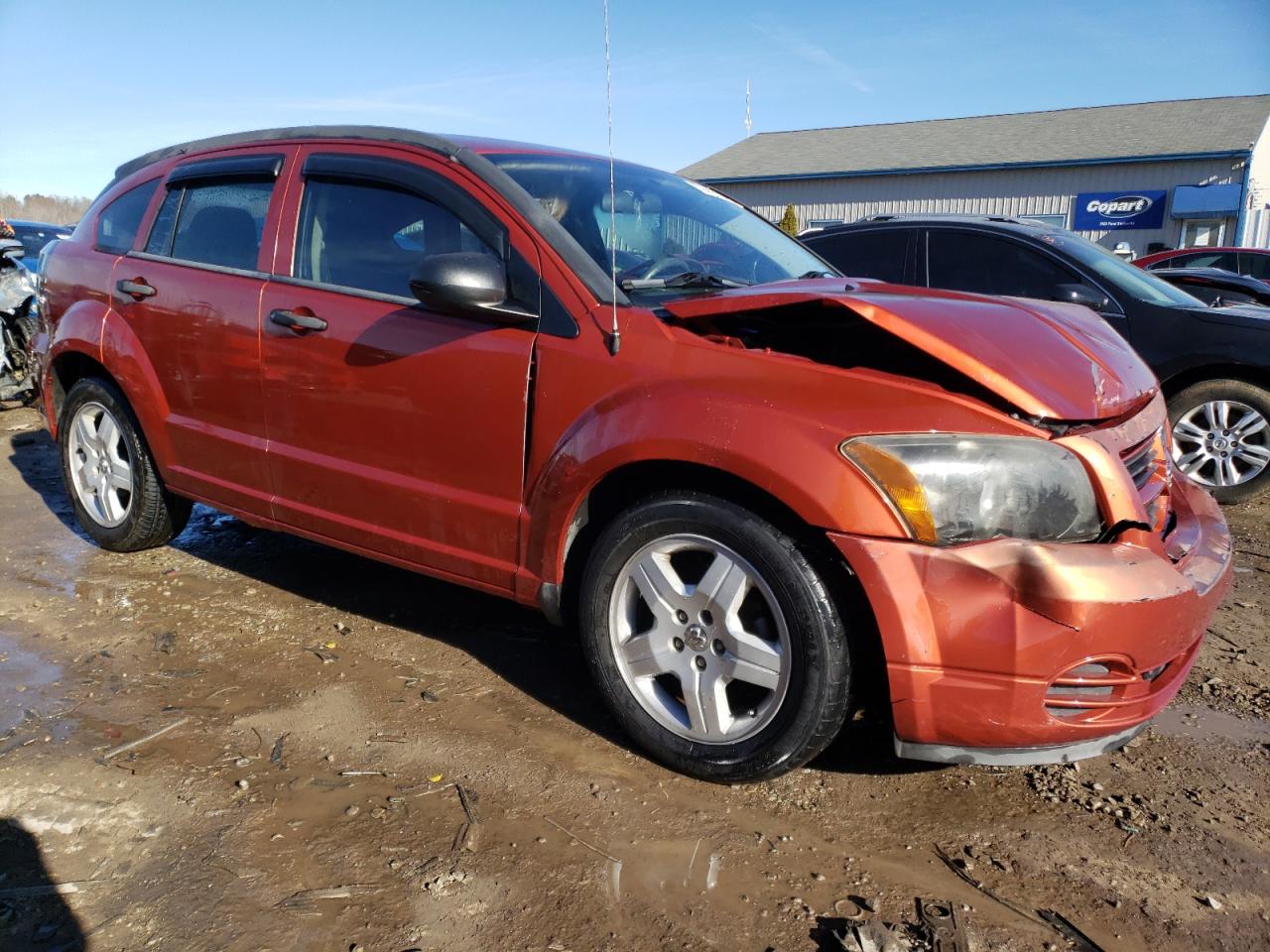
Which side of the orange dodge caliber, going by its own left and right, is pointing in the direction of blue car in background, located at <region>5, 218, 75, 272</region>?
back

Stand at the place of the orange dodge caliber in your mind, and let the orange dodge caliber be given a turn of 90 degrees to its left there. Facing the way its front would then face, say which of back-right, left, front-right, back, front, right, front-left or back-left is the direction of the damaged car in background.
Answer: left

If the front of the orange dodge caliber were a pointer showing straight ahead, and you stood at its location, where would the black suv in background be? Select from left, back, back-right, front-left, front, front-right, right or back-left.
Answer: left

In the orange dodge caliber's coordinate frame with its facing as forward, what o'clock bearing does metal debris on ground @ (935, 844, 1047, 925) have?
The metal debris on ground is roughly at 12 o'clock from the orange dodge caliber.

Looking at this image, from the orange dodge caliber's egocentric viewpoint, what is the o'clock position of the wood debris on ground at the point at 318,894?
The wood debris on ground is roughly at 3 o'clock from the orange dodge caliber.

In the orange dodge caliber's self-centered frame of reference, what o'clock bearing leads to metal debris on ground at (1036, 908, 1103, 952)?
The metal debris on ground is roughly at 12 o'clock from the orange dodge caliber.

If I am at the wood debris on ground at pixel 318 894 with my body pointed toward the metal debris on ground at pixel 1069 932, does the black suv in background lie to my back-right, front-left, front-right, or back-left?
front-left

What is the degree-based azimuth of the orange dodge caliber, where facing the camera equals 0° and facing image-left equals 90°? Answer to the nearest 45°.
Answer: approximately 315°

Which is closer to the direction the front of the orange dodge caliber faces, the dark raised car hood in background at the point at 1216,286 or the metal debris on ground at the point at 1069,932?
the metal debris on ground
